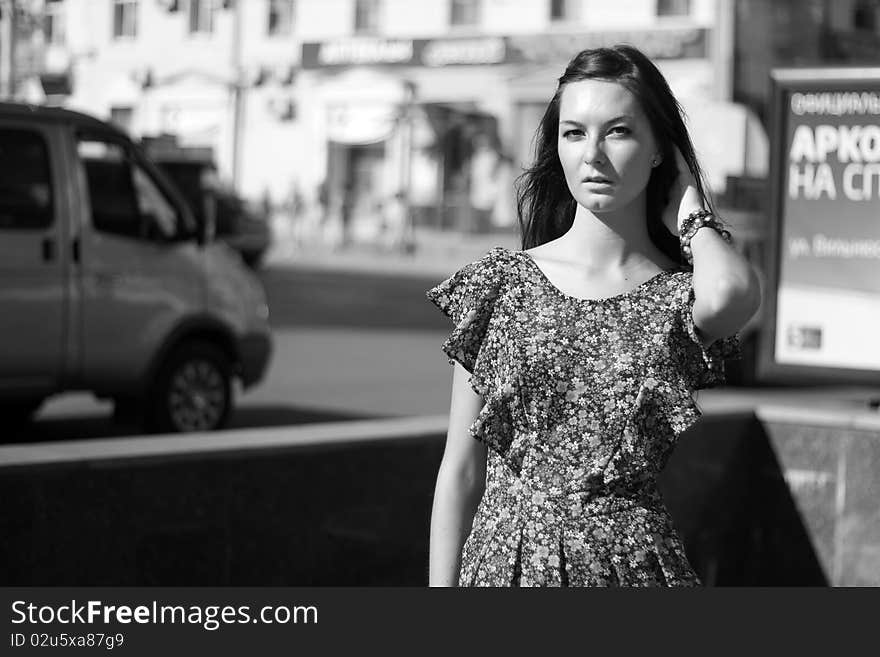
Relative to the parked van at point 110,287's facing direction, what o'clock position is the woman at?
The woman is roughly at 3 o'clock from the parked van.

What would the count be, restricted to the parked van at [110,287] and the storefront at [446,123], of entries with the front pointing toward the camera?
1

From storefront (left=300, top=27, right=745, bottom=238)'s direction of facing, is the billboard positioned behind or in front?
in front

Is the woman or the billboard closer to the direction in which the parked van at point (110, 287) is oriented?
the billboard

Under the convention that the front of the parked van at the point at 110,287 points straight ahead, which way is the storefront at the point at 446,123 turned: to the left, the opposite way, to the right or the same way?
to the right

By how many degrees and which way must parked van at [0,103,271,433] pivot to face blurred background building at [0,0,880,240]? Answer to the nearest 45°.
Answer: approximately 90° to its left

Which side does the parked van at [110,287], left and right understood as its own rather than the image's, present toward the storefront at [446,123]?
left

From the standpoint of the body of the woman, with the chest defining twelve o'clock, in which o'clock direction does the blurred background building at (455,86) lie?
The blurred background building is roughly at 6 o'clock from the woman.

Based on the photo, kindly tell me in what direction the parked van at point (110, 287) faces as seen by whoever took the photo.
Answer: facing to the right of the viewer

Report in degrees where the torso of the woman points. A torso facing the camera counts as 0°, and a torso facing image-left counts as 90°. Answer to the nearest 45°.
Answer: approximately 0°

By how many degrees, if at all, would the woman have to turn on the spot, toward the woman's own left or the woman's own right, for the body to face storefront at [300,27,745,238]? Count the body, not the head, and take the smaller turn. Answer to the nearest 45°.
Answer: approximately 180°
